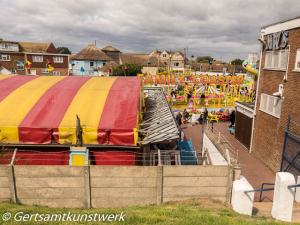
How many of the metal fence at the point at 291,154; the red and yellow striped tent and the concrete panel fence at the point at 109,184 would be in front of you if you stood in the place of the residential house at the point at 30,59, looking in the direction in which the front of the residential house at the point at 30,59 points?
3

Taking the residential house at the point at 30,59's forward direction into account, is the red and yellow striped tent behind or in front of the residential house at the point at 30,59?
in front

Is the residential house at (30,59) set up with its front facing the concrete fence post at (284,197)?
yes

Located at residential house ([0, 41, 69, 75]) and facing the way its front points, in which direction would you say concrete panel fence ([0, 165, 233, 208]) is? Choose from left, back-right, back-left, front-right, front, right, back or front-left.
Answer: front

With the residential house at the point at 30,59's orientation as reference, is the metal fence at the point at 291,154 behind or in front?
in front

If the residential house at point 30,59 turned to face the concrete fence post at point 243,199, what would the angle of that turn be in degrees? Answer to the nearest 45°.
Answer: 0° — it already faces it

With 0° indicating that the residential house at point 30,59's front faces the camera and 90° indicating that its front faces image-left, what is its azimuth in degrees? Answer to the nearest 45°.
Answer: approximately 0°

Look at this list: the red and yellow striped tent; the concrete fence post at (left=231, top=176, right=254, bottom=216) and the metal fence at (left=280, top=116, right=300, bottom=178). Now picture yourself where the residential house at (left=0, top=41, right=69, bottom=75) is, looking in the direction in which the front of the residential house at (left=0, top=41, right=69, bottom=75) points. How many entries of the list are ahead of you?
3
